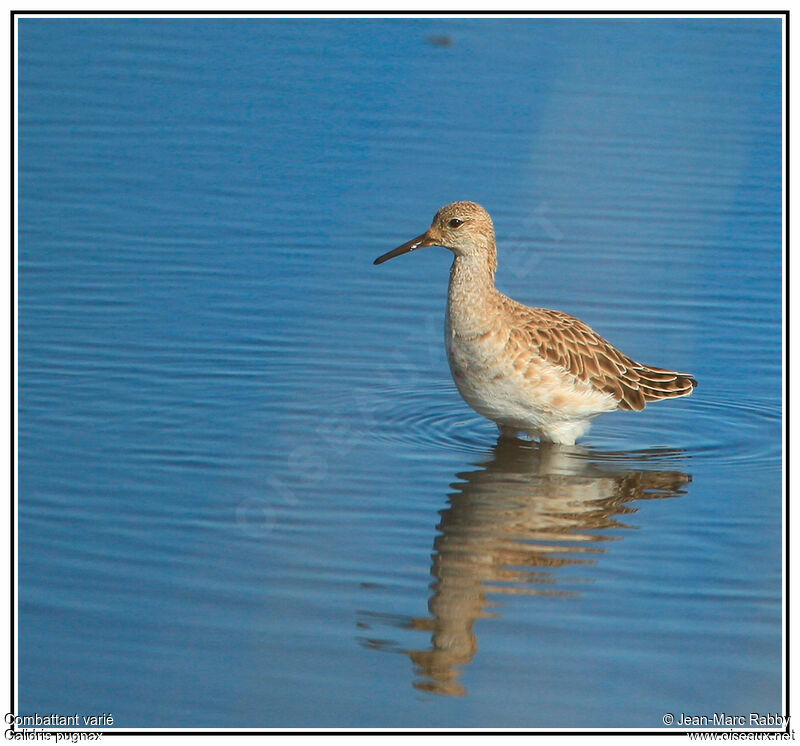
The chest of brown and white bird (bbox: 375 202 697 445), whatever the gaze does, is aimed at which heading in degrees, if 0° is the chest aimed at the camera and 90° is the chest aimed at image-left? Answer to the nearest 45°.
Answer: approximately 90°
